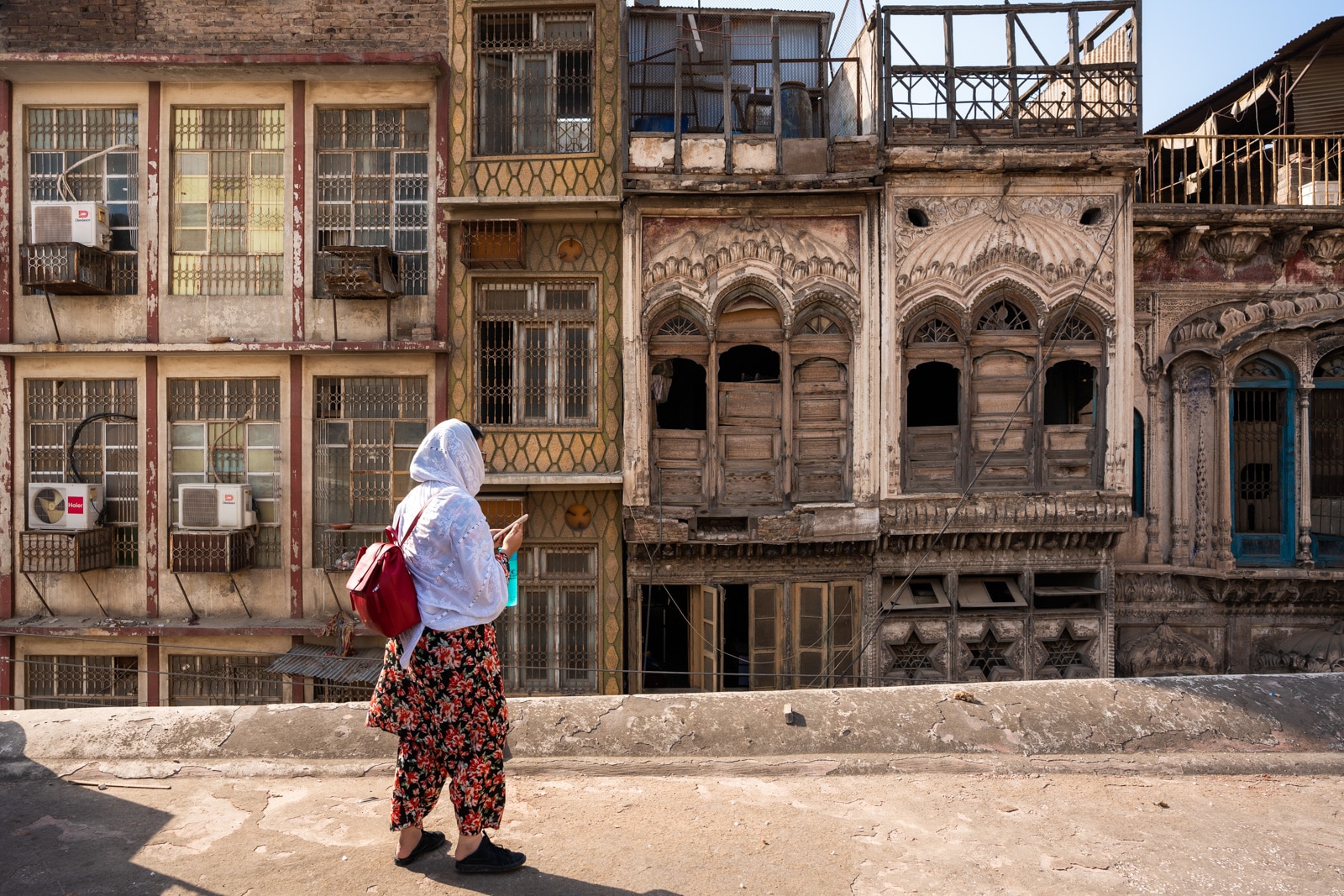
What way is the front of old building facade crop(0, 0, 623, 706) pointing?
toward the camera

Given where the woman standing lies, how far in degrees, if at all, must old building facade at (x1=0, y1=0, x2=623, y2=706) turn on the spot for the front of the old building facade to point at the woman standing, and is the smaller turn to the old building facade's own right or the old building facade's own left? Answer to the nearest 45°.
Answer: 0° — it already faces them

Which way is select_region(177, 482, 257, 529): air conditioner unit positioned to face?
toward the camera

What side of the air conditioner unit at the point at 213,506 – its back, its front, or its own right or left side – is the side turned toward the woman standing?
front

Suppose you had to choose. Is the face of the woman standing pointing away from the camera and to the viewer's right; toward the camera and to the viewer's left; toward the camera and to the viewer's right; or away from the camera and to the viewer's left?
away from the camera and to the viewer's right
